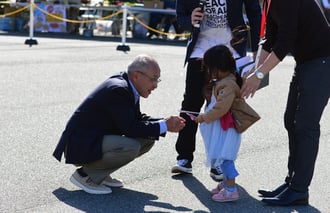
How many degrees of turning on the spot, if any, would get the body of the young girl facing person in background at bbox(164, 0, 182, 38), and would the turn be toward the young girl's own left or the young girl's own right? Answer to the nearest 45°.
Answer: approximately 90° to the young girl's own right

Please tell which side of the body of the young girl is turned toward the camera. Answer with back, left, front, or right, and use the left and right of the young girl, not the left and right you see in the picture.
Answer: left

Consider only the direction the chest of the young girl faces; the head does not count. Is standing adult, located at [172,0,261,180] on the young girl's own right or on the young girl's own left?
on the young girl's own right

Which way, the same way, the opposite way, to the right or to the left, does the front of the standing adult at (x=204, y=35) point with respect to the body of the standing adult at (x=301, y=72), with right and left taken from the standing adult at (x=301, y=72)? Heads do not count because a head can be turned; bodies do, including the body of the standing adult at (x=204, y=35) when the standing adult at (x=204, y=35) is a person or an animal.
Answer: to the left

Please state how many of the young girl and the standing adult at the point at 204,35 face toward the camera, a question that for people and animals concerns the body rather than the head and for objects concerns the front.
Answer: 1

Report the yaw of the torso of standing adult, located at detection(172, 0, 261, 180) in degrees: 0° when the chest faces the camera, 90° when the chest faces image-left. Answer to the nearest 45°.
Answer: approximately 0°

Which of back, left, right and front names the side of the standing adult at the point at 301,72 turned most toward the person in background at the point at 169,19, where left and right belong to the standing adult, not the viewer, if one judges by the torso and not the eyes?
right

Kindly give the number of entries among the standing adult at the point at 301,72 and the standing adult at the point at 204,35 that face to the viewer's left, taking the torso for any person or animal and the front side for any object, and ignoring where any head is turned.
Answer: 1

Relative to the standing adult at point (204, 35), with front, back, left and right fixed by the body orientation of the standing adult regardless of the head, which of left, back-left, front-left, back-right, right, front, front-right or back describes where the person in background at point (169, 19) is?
back

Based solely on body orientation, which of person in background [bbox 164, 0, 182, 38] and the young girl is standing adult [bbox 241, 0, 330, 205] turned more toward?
the young girl

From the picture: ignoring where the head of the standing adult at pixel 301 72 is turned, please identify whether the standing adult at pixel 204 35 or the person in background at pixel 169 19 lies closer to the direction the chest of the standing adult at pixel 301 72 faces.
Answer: the standing adult

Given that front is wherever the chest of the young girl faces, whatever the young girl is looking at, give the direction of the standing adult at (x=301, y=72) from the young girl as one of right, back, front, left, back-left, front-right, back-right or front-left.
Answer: back
